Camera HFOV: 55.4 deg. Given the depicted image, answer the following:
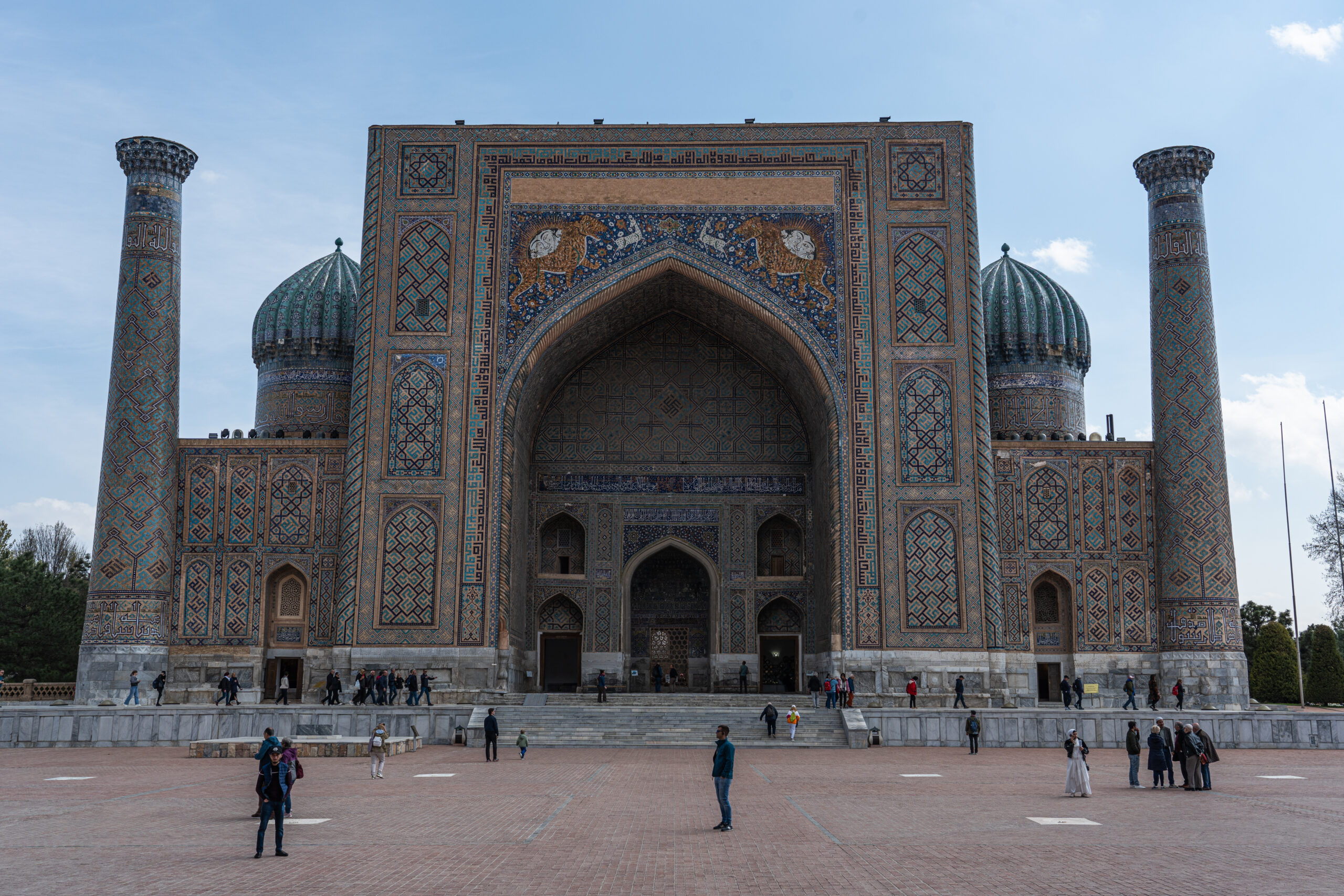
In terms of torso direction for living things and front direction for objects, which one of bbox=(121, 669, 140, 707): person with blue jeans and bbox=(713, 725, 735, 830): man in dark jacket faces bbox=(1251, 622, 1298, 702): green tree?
the person with blue jeans

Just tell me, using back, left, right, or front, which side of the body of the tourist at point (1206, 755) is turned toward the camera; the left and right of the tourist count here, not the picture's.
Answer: left

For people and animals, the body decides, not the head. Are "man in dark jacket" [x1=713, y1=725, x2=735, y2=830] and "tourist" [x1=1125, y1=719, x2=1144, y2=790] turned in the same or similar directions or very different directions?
very different directions

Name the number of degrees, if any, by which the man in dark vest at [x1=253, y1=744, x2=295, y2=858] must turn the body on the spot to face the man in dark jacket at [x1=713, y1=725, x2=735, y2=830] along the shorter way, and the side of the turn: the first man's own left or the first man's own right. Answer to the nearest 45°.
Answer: approximately 90° to the first man's own left

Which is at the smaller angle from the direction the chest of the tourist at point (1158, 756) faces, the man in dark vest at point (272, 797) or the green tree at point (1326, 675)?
the green tree

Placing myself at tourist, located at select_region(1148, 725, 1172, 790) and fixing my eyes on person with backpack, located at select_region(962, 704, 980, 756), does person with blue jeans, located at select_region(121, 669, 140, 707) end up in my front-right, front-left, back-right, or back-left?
front-left

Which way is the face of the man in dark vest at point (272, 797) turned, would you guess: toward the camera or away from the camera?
toward the camera

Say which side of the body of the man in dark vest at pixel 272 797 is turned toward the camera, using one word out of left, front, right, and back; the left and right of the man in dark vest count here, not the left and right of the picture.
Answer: front
